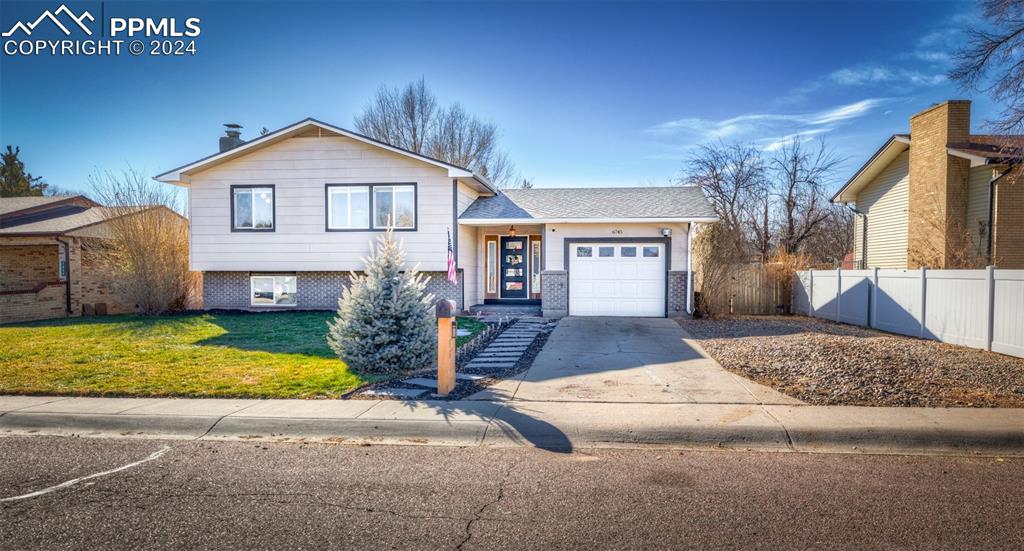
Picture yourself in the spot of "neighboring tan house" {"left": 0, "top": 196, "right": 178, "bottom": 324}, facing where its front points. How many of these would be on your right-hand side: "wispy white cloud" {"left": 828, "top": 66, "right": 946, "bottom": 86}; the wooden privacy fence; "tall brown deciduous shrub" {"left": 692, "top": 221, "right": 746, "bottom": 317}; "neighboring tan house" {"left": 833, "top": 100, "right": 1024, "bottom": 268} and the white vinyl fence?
0

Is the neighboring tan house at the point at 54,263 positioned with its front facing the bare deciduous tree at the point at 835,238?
no

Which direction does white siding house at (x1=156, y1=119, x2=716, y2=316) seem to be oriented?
toward the camera

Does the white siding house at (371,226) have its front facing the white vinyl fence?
no

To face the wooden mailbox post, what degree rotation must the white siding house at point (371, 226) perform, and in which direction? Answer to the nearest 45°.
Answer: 0° — it already faces it

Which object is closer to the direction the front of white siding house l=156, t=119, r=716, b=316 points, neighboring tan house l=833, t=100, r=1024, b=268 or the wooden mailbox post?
the wooden mailbox post

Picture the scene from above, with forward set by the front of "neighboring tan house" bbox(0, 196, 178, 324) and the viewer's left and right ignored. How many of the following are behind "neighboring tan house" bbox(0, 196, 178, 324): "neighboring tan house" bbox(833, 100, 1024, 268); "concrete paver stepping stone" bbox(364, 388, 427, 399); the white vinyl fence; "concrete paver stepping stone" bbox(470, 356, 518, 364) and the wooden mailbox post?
0

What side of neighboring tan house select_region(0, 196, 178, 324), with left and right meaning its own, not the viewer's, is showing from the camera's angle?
front

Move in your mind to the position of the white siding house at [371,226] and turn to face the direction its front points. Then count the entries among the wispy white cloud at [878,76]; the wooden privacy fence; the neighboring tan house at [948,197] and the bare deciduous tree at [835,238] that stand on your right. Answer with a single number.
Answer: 0

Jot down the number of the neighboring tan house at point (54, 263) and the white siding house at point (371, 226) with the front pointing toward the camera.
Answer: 2

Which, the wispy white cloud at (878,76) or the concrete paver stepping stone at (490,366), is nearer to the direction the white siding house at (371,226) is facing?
the concrete paver stepping stone

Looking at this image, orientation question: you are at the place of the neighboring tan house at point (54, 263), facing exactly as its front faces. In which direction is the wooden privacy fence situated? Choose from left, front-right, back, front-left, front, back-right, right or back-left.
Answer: front-left

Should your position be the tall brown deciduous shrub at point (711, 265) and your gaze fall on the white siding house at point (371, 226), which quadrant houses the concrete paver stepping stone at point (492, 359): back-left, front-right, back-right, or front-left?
front-left

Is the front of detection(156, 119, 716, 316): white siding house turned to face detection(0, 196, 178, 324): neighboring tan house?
no

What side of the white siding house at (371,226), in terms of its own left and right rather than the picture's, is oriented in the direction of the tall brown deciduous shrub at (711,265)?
left
